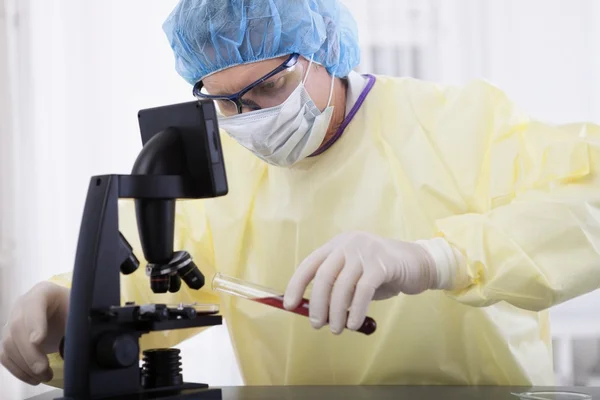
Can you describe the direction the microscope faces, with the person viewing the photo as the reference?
facing away from the viewer and to the right of the viewer

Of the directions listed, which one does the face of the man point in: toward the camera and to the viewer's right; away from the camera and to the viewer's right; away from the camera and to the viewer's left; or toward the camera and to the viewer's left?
toward the camera and to the viewer's left

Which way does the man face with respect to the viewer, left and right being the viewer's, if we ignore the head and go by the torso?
facing the viewer and to the left of the viewer

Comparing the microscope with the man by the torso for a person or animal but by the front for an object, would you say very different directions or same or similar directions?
very different directions
